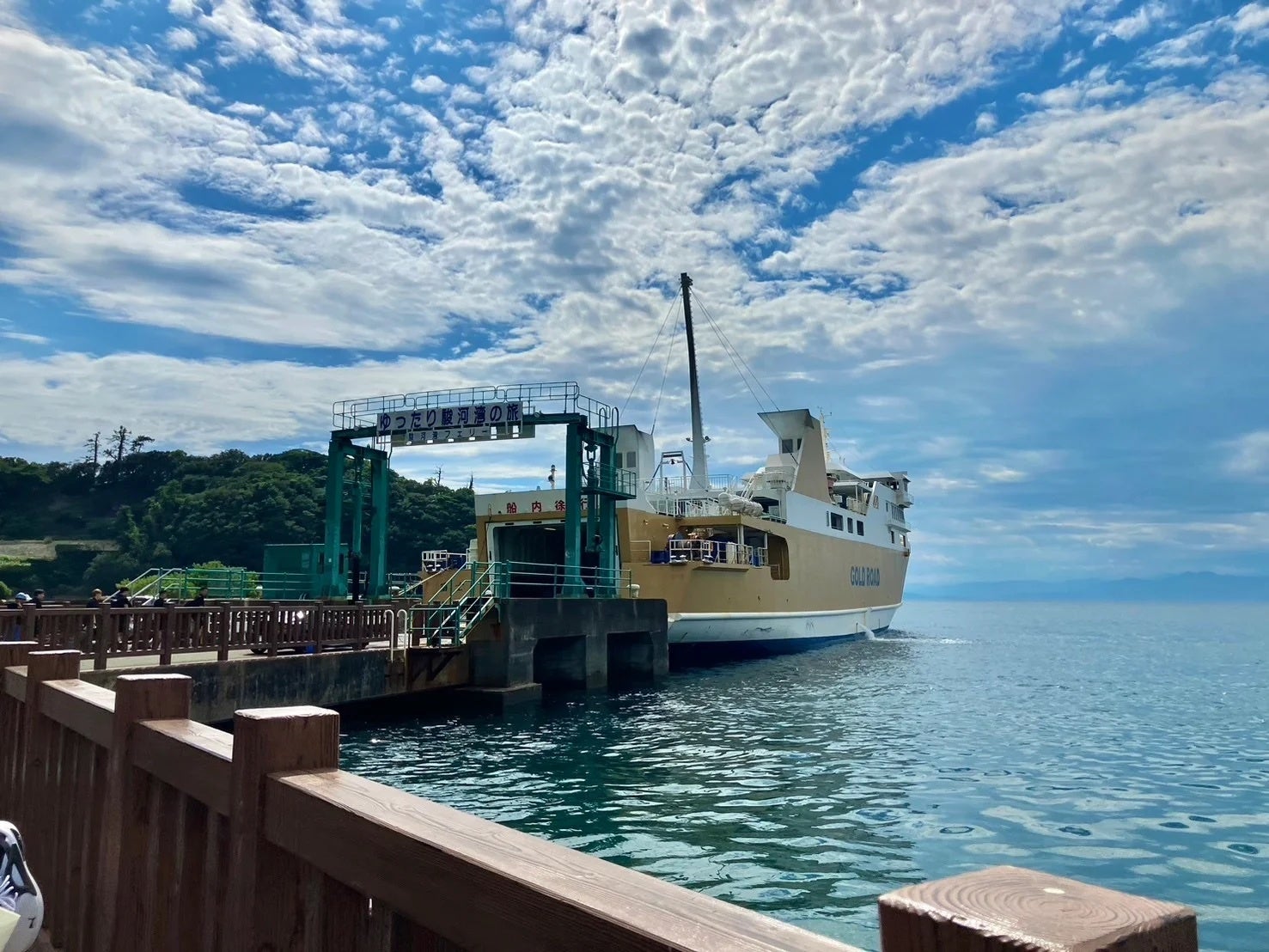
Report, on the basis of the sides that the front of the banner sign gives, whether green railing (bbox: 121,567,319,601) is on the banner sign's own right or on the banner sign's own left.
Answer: on the banner sign's own right

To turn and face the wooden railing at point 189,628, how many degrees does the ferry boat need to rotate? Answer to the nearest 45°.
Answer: approximately 180°

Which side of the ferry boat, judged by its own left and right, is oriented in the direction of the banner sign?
back

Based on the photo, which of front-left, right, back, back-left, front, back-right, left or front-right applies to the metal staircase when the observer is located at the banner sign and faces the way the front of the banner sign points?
front-left

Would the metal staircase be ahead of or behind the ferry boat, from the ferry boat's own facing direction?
behind

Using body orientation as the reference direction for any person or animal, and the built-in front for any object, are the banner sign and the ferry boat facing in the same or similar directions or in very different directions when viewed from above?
very different directions

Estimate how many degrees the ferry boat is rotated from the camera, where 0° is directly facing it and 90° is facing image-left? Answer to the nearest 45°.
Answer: approximately 225°

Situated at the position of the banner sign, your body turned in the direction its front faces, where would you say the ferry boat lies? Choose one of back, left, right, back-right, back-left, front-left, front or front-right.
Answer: back

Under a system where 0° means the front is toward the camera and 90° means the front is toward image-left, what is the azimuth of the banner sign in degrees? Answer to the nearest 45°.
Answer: approximately 45°

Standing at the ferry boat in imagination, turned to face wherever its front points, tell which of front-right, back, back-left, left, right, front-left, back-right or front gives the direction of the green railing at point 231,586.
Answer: back
